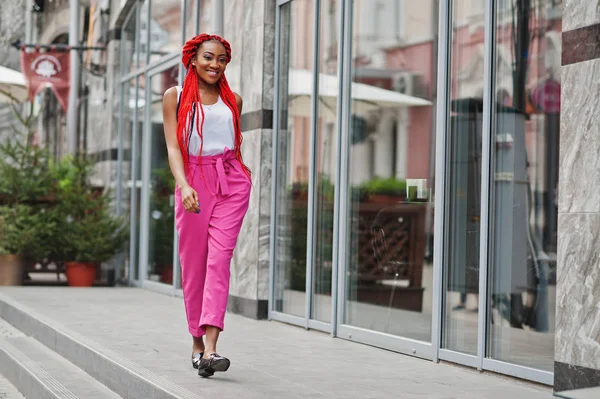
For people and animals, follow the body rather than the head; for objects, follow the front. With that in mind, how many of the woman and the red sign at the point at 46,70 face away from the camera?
0

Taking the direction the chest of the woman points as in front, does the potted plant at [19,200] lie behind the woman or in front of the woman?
behind

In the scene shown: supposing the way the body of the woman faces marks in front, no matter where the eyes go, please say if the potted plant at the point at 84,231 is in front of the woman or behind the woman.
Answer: behind

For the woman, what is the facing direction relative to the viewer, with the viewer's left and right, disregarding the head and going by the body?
facing the viewer and to the right of the viewer

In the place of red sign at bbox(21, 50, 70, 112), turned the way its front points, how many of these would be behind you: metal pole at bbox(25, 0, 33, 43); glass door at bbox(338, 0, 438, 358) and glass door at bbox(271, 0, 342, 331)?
1

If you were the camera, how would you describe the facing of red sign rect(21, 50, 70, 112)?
facing the viewer

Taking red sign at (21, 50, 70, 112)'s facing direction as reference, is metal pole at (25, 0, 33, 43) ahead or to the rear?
to the rear

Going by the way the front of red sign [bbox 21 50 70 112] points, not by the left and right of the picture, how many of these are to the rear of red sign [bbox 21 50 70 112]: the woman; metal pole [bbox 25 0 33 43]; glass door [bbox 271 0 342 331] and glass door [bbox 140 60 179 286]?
1
